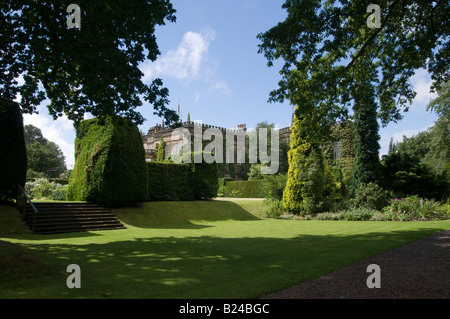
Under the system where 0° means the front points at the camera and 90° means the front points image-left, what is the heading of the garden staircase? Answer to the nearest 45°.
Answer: approximately 0°

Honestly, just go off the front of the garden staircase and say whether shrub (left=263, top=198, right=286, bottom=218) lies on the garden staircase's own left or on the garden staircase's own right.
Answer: on the garden staircase's own left

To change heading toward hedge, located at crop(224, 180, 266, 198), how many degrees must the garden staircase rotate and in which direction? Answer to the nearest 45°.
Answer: approximately 135° to its left

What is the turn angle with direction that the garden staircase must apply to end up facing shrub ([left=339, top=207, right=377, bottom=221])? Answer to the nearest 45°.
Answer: approximately 90° to its left

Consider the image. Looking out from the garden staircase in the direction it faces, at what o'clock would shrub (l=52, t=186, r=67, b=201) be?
The shrub is roughly at 6 o'clock from the garden staircase.

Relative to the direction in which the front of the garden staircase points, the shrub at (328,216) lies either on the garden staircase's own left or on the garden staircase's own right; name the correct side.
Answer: on the garden staircase's own left

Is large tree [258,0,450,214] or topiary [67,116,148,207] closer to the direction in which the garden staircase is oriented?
the large tree
